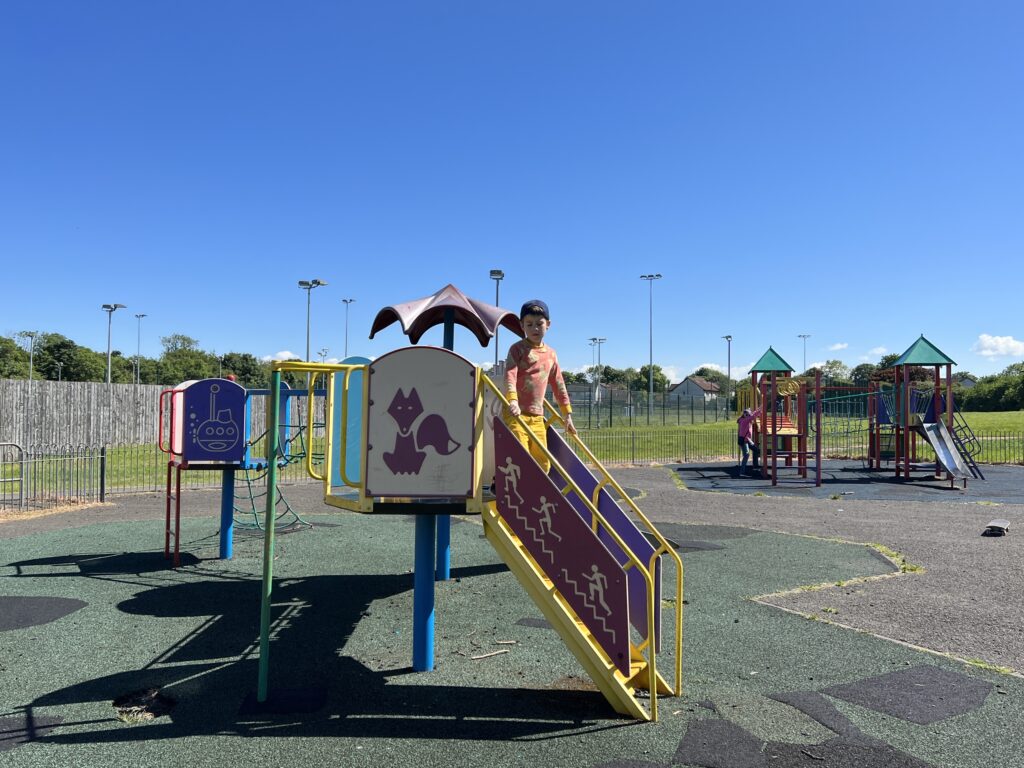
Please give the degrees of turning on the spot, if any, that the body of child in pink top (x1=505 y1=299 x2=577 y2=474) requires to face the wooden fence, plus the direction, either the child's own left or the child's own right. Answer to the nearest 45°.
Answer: approximately 180°

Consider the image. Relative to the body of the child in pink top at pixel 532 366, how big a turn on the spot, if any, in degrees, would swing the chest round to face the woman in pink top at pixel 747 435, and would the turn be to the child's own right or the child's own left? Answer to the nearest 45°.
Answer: approximately 135° to the child's own left

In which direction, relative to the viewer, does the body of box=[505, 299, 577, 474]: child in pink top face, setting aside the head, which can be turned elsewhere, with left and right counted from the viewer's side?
facing the viewer and to the right of the viewer

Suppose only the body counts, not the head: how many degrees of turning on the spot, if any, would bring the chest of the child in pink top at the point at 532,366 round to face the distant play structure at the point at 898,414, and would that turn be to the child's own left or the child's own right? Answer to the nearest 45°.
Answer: approximately 90° to the child's own left
